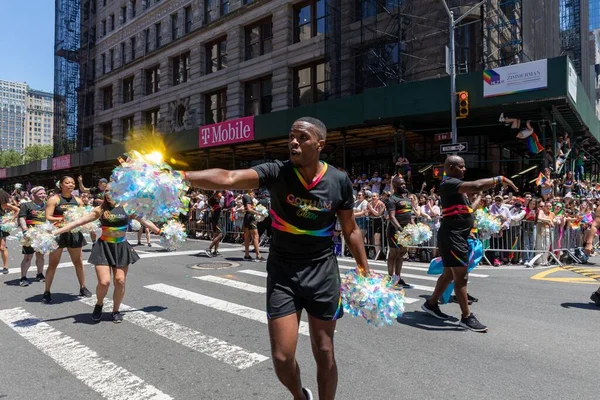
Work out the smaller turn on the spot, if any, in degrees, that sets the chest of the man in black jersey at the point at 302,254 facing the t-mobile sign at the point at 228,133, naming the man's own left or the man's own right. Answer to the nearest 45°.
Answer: approximately 180°

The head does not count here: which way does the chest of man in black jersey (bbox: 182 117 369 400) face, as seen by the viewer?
toward the camera

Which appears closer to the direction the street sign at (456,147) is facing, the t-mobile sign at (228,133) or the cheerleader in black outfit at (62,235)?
the cheerleader in black outfit

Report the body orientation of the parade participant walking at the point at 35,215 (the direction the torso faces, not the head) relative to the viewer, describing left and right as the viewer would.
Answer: facing the viewer and to the right of the viewer

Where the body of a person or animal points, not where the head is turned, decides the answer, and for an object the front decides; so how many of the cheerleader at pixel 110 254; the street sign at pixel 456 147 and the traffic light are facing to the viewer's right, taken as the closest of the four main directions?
0

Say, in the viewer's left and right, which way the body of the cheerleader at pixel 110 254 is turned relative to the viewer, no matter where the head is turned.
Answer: facing the viewer
